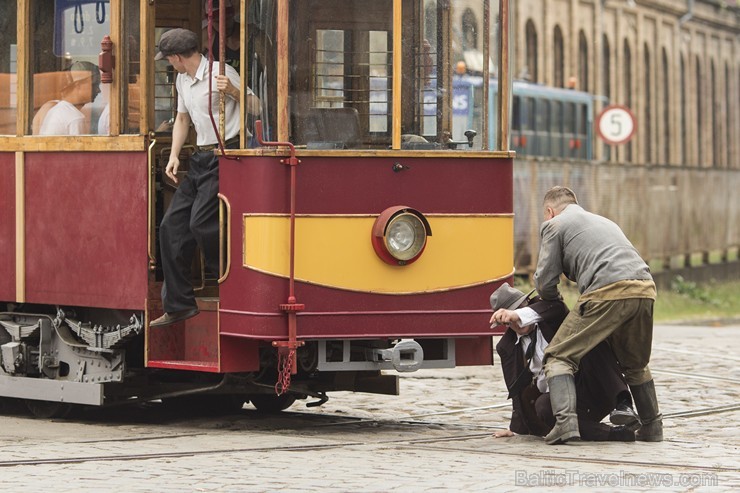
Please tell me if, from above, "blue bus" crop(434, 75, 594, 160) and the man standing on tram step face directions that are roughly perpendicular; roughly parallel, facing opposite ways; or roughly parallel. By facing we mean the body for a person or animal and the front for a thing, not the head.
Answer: roughly parallel

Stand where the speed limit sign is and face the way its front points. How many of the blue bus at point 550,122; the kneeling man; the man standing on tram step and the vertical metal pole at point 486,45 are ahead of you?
3

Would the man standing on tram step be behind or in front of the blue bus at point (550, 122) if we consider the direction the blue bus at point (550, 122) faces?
in front

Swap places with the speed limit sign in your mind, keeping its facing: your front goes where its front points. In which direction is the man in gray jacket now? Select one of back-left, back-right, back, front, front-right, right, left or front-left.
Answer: front

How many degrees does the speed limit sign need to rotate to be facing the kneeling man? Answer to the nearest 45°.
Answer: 0° — it already faces them

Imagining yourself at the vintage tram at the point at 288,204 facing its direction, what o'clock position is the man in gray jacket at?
The man in gray jacket is roughly at 11 o'clock from the vintage tram.

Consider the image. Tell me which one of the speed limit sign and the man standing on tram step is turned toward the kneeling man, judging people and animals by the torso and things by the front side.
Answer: the speed limit sign

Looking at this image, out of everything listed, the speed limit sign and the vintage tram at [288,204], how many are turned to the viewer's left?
0

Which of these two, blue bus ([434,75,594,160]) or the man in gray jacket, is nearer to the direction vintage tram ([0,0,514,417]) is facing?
the man in gray jacket

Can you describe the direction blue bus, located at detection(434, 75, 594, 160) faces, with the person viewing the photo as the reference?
facing the viewer and to the left of the viewer

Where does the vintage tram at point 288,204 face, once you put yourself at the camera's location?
facing the viewer and to the right of the viewer
